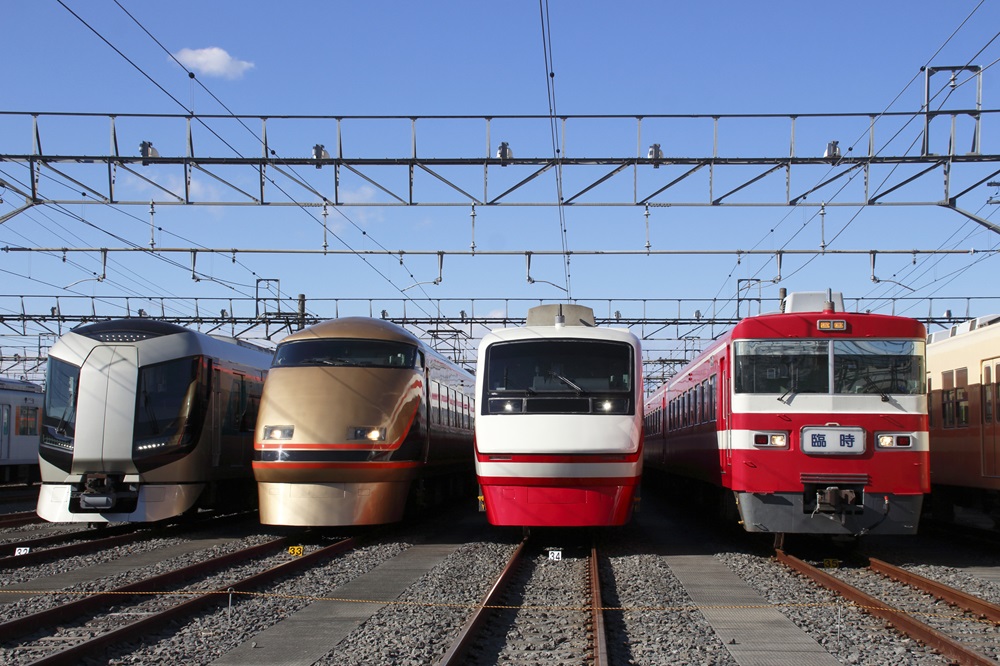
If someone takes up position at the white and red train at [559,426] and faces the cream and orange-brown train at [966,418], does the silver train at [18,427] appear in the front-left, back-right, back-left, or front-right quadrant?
back-left

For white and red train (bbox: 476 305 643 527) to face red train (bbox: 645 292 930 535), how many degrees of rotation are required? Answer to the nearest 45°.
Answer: approximately 90° to its left

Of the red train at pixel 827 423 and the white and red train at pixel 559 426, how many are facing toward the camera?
2

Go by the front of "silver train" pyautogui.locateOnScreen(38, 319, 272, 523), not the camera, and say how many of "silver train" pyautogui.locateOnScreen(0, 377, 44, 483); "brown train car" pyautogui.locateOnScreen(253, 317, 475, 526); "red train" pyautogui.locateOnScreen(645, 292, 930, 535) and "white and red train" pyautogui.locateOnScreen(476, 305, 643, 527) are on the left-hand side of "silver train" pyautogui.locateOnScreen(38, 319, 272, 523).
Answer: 3

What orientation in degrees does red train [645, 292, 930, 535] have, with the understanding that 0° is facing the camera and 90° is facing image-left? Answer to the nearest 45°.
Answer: approximately 0°

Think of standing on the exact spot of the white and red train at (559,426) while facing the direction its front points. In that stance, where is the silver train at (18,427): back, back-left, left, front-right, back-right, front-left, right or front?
back-right

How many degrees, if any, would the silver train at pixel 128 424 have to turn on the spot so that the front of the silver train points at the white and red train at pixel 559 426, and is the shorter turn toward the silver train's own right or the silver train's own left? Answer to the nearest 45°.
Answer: approximately 90° to the silver train's own left

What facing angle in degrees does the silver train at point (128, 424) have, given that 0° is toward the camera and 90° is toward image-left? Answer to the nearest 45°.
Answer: approximately 45°
